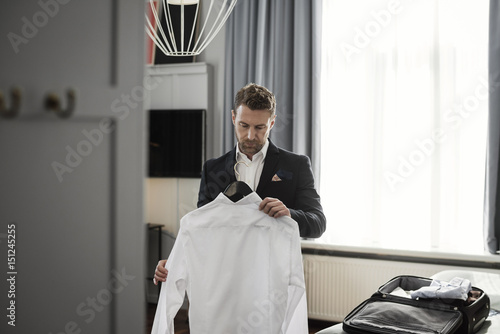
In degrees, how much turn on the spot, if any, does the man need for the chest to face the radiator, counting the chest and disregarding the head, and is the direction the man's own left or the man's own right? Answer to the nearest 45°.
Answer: approximately 180°

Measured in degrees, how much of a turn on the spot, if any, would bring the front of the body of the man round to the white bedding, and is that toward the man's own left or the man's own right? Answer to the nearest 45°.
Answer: approximately 90° to the man's own left

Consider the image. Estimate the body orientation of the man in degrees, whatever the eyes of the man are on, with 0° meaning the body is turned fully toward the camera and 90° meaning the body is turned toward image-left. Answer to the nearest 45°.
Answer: approximately 0°

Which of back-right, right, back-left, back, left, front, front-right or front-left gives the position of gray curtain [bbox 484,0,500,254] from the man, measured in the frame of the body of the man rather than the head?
back-left

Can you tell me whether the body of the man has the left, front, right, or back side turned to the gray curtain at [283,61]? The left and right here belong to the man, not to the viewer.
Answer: back

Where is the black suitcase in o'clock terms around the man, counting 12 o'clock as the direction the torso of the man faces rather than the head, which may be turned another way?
The black suitcase is roughly at 10 o'clock from the man.

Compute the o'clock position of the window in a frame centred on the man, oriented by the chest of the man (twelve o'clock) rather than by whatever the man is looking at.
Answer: The window is roughly at 7 o'clock from the man.
